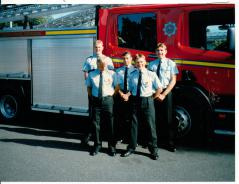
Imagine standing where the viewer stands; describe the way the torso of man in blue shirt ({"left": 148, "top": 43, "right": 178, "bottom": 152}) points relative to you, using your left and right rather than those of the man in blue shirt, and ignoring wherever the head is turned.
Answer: facing the viewer and to the left of the viewer

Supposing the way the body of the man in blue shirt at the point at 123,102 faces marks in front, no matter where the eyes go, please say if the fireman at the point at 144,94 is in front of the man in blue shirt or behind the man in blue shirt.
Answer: in front

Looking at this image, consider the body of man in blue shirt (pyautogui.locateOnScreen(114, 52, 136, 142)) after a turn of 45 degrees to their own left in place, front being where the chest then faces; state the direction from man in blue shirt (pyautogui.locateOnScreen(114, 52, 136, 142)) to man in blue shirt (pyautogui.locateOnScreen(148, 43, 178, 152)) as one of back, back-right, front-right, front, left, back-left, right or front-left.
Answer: front

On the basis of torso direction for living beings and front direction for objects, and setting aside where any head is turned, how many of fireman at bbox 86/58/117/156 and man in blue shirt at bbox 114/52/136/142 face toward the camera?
2

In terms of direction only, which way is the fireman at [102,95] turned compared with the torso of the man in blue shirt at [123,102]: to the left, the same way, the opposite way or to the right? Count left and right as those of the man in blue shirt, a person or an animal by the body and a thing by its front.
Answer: the same way

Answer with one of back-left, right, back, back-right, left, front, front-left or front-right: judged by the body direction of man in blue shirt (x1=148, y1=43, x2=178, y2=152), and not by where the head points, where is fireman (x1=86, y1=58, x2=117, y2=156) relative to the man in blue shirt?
front-right

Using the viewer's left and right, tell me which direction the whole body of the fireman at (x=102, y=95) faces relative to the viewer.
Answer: facing the viewer

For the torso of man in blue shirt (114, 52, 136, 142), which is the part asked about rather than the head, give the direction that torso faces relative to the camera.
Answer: toward the camera

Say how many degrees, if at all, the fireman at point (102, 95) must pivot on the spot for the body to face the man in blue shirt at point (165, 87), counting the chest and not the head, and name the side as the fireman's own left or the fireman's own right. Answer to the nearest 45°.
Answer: approximately 90° to the fireman's own left
